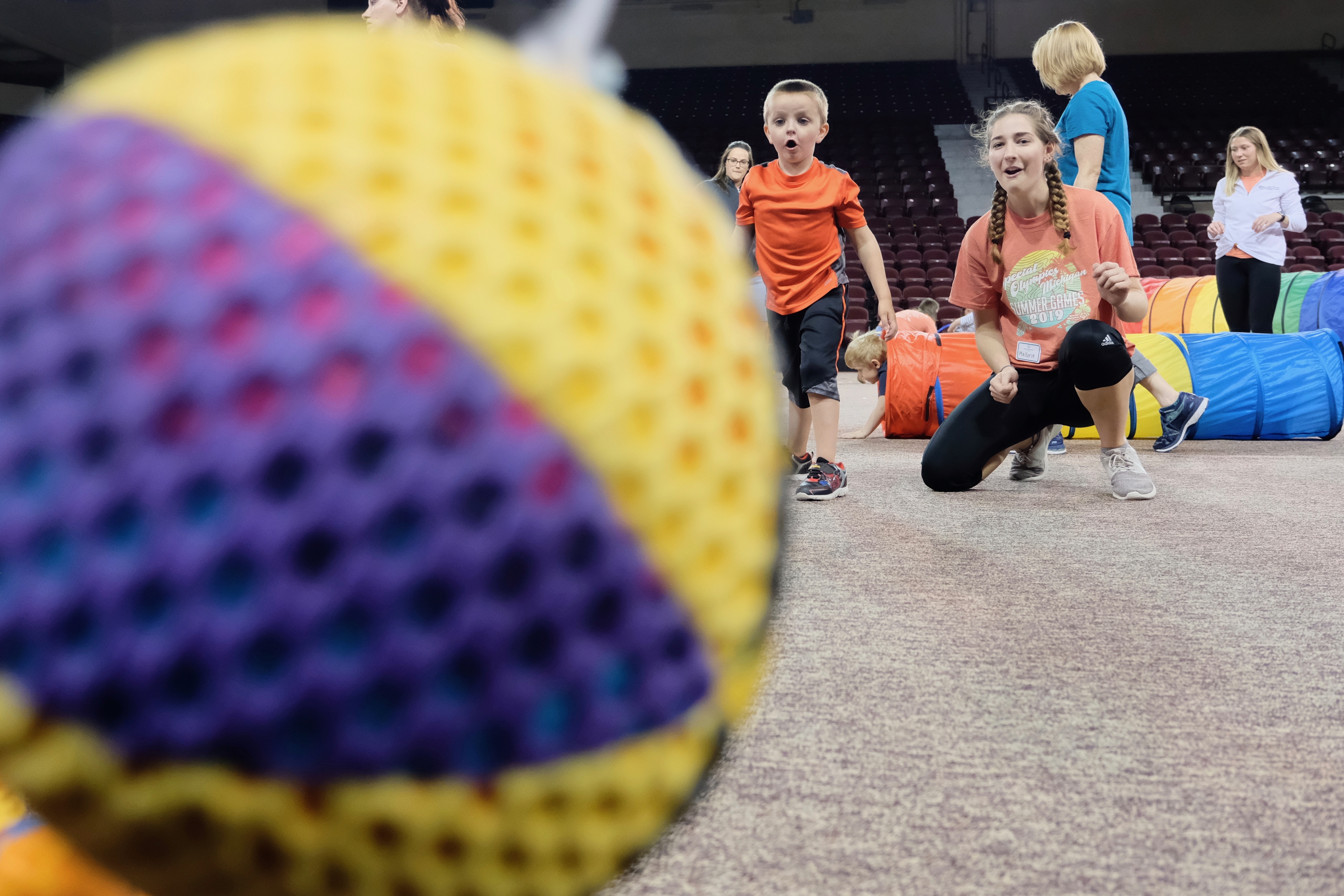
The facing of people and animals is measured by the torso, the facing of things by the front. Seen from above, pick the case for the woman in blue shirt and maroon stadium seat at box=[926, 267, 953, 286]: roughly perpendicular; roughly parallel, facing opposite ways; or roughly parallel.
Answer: roughly perpendicular

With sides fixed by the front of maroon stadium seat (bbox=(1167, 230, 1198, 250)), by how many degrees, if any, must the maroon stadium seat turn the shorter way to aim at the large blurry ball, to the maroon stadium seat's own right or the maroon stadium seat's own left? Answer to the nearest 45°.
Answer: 0° — it already faces it

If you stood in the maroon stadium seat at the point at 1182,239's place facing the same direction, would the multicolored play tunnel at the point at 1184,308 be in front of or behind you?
in front

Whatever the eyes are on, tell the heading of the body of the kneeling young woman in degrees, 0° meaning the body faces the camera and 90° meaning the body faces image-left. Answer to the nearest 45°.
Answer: approximately 0°

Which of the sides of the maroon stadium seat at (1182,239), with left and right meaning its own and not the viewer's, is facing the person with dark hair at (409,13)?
front

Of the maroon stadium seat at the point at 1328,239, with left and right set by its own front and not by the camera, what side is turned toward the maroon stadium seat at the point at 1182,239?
right
